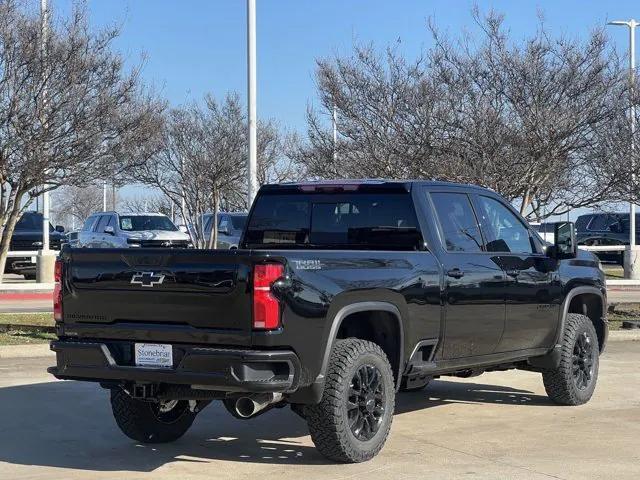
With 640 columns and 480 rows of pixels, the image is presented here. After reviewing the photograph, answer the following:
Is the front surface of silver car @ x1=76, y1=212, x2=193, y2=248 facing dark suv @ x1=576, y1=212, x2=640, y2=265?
no

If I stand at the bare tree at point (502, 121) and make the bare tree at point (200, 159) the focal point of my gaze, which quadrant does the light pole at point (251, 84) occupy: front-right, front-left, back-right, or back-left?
front-left

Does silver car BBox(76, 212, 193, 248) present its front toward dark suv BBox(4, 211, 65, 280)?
no

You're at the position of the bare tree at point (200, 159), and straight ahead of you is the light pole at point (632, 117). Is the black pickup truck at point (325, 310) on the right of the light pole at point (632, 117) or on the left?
right

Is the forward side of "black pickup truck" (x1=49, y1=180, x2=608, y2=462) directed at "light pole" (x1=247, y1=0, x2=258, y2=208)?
no

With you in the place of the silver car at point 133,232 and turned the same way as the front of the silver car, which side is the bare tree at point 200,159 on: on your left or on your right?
on your left

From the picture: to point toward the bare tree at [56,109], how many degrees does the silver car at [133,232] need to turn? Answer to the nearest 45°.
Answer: approximately 45° to its right

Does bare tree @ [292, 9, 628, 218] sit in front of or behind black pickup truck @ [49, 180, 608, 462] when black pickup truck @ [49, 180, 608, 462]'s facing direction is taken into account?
in front

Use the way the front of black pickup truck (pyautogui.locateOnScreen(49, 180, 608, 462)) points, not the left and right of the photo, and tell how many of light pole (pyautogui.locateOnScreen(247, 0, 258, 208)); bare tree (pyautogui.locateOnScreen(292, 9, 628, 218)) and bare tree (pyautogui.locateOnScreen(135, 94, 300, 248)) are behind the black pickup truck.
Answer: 0

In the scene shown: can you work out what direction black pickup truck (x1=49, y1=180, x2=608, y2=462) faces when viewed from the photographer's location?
facing away from the viewer and to the right of the viewer

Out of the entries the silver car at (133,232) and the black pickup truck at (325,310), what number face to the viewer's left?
0

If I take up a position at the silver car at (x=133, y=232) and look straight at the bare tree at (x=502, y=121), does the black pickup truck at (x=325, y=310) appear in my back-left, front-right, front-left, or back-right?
front-right
